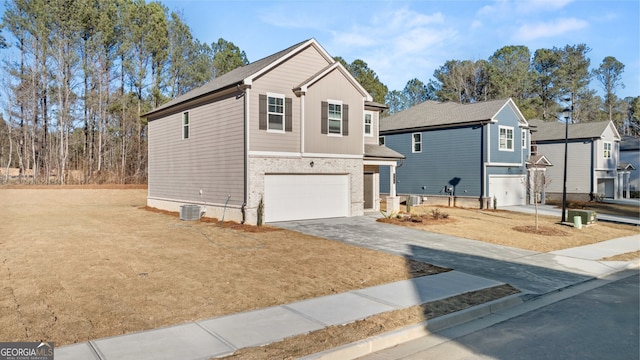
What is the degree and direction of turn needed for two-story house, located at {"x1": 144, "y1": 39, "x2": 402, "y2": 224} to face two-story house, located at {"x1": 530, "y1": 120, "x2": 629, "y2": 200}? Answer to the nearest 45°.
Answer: approximately 90° to its left

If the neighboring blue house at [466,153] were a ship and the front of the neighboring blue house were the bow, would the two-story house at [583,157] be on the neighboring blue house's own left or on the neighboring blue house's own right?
on the neighboring blue house's own left

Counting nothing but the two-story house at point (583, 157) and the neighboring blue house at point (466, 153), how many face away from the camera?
0

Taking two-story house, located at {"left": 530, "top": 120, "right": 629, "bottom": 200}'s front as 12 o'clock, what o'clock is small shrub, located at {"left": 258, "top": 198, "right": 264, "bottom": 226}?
The small shrub is roughly at 2 o'clock from the two-story house.

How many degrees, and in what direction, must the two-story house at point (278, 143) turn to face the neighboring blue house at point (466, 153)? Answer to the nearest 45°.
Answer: approximately 90° to its left

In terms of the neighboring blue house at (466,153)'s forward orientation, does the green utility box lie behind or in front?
in front

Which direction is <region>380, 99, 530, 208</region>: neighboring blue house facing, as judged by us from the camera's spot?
facing the viewer and to the right of the viewer

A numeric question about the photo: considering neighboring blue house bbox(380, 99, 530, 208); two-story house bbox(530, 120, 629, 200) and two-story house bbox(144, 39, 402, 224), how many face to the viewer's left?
0

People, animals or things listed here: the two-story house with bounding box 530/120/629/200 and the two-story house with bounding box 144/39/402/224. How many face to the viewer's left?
0

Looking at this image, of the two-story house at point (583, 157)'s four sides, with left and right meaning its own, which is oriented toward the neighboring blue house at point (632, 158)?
left

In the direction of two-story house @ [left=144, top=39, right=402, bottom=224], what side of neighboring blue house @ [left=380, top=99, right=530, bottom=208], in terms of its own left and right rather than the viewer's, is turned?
right
